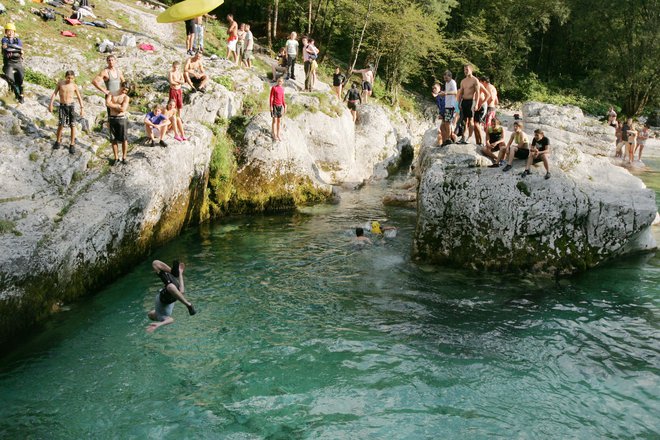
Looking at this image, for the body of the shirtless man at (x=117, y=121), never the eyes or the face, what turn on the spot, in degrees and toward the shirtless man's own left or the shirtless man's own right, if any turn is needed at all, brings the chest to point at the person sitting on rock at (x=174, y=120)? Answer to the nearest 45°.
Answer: approximately 135° to the shirtless man's own left

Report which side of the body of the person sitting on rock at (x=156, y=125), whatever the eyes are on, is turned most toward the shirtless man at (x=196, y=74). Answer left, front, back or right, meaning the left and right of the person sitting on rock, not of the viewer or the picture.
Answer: back

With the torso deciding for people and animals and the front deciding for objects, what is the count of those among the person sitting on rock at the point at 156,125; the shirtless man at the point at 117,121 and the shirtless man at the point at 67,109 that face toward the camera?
3

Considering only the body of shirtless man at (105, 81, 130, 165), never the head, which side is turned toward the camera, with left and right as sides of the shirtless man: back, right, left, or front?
front

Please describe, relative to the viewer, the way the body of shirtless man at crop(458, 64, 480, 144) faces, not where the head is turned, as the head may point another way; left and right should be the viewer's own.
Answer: facing the viewer and to the left of the viewer

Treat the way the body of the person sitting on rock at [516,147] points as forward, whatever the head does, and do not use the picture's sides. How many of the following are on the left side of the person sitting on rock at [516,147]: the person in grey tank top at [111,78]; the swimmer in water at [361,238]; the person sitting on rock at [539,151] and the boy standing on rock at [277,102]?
1

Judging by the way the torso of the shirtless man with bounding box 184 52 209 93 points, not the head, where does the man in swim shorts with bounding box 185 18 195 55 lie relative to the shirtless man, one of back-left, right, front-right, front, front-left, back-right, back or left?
back

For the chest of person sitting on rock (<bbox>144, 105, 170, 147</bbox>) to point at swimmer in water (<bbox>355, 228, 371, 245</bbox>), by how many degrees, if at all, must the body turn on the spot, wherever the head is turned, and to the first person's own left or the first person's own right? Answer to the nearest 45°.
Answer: approximately 90° to the first person's own left

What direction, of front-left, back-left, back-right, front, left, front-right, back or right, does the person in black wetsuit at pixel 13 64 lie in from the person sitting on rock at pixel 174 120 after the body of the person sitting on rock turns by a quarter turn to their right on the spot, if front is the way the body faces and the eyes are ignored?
front-right

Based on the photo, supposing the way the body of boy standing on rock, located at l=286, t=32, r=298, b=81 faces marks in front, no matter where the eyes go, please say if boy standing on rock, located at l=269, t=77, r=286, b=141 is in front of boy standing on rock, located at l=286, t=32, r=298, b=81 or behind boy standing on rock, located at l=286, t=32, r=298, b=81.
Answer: in front

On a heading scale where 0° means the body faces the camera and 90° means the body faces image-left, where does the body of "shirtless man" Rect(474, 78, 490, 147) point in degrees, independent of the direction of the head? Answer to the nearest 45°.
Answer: approximately 45°

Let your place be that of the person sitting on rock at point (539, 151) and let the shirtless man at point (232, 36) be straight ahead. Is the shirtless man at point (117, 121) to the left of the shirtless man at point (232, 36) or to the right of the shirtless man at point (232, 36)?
left

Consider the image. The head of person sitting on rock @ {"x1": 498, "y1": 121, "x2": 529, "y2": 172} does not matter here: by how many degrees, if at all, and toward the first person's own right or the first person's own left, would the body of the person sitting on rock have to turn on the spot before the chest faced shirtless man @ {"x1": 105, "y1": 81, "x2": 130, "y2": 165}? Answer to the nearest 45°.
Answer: approximately 45° to the first person's own right

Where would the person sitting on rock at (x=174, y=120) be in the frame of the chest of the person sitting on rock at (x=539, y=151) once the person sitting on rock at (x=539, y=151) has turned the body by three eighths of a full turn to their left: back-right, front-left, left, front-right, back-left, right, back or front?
back
